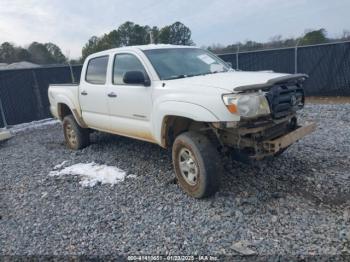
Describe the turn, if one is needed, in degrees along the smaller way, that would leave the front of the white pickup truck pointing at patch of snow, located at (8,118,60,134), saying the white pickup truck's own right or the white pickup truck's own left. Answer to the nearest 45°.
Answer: approximately 180°

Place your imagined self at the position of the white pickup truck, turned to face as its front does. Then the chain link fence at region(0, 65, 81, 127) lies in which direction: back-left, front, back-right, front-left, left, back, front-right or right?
back

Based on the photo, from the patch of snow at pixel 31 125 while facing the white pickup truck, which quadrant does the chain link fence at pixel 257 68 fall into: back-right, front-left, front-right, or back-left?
front-left

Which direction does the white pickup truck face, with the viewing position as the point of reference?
facing the viewer and to the right of the viewer

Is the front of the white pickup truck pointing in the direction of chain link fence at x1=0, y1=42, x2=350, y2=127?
no

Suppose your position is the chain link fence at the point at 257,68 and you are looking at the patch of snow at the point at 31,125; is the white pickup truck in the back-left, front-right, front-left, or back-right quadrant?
front-left
